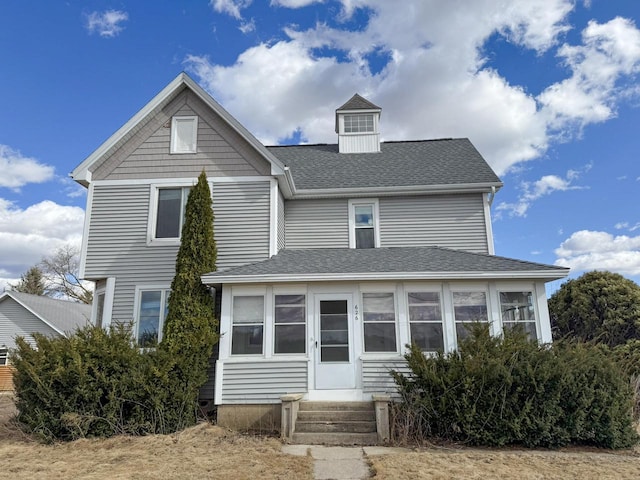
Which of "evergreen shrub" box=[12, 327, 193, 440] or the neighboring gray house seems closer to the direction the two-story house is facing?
the evergreen shrub

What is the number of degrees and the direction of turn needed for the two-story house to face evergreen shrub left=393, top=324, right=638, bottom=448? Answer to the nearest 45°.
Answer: approximately 45° to its left

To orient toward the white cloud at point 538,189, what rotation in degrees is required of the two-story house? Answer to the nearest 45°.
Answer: approximately 135° to its left

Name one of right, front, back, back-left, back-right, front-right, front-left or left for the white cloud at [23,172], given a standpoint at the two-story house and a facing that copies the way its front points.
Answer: back-right

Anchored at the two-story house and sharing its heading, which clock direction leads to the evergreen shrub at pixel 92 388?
The evergreen shrub is roughly at 2 o'clock from the two-story house.

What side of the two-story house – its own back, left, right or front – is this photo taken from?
front

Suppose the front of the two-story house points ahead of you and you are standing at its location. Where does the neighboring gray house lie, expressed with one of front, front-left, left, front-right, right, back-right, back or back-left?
back-right
